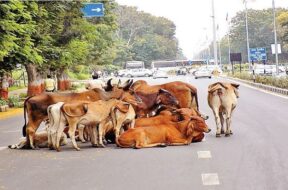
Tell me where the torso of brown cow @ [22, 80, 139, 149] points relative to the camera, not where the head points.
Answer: to the viewer's right

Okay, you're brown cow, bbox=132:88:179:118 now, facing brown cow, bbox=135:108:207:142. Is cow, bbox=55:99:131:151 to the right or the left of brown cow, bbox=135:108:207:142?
right

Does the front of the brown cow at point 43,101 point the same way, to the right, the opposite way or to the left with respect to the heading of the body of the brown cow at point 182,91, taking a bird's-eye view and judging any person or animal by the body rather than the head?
the opposite way

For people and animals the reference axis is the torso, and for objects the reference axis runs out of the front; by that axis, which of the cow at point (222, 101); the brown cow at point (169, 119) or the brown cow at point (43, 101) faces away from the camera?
the cow

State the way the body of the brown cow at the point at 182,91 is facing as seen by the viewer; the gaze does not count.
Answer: to the viewer's left

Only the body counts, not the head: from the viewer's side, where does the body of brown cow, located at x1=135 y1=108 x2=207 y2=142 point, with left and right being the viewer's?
facing to the right of the viewer

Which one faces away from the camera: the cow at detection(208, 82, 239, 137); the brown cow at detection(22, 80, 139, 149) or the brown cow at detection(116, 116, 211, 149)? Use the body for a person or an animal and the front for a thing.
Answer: the cow

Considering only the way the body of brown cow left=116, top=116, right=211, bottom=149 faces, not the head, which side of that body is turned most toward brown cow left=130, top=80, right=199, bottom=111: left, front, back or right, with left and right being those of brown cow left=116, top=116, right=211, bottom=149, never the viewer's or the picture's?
left

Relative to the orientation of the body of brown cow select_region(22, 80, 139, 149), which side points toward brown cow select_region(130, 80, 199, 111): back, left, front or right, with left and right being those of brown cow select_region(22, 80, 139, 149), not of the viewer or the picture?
front

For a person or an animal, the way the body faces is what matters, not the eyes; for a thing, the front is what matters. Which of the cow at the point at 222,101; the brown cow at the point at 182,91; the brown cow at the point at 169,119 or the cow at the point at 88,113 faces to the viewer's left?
the brown cow at the point at 182,91
